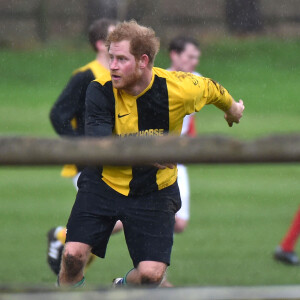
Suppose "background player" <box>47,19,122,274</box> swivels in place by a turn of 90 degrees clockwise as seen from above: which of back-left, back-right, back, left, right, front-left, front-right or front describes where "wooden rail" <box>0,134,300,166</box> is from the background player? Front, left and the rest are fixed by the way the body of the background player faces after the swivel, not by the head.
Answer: front

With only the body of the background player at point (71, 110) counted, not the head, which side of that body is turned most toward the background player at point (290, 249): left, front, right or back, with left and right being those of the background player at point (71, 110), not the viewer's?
front

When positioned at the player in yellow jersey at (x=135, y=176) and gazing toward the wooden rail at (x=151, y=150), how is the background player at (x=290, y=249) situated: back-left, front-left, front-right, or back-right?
back-left

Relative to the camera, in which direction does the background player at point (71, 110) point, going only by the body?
to the viewer's right
